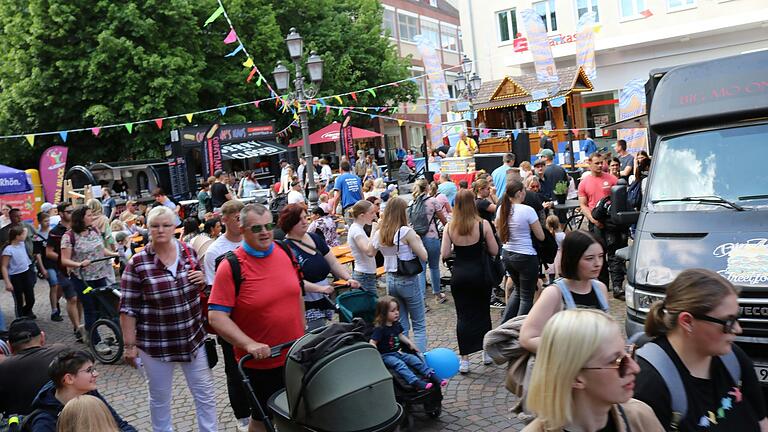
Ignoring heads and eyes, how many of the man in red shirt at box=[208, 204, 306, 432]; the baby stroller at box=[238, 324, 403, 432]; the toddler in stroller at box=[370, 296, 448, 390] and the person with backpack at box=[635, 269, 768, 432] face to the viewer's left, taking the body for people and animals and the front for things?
0

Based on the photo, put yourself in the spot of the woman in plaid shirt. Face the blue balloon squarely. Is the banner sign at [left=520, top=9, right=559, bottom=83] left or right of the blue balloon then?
left

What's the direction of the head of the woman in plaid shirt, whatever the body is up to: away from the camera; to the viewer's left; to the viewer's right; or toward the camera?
toward the camera

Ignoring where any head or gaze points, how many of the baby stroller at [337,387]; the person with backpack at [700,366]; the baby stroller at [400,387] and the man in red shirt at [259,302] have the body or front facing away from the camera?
0

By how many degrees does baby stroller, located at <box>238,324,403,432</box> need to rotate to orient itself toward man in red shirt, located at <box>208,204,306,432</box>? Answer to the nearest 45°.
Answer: approximately 135° to its left

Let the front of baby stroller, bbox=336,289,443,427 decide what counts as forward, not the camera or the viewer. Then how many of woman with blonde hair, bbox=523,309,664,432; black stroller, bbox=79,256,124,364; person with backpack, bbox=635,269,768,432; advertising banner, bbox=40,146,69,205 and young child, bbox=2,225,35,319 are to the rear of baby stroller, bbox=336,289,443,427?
3

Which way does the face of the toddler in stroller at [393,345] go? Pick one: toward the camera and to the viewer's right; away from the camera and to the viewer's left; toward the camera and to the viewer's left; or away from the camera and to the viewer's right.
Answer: toward the camera and to the viewer's right

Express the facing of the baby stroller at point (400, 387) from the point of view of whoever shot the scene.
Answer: facing the viewer and to the right of the viewer

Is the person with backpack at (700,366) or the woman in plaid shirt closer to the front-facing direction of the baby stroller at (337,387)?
the person with backpack

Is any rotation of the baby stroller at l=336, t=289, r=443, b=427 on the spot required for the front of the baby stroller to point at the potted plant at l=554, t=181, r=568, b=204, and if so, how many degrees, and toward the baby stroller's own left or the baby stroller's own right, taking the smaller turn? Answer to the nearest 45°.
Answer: approximately 90° to the baby stroller's own left

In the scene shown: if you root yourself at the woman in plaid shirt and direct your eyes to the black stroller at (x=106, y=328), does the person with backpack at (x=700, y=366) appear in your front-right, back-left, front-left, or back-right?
back-right

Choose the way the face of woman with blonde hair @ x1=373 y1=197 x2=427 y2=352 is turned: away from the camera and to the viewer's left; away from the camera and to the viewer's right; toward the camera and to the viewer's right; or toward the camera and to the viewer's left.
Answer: away from the camera and to the viewer's left

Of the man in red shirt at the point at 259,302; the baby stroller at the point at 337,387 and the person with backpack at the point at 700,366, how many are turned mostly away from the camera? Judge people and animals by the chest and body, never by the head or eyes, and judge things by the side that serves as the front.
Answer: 0

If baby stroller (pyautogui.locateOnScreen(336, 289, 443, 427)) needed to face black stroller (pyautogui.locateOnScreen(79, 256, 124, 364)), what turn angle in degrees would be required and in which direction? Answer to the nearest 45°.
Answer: approximately 180°

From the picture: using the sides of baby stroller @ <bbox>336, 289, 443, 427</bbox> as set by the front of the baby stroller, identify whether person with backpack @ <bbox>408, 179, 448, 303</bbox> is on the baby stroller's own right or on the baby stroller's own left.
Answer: on the baby stroller's own left

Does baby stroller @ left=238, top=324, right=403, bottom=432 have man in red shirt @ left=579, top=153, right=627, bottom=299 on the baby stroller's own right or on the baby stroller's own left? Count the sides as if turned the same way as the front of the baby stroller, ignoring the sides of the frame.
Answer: on the baby stroller's own left
